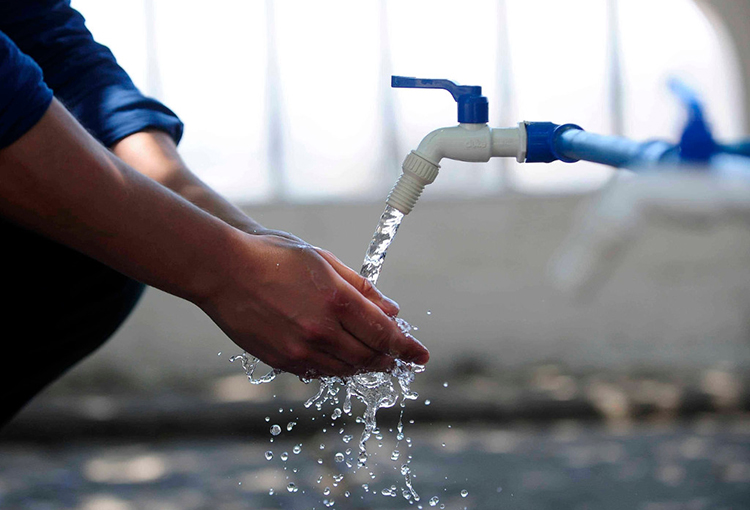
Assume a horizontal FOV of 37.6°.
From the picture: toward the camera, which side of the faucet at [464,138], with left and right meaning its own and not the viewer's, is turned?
left
